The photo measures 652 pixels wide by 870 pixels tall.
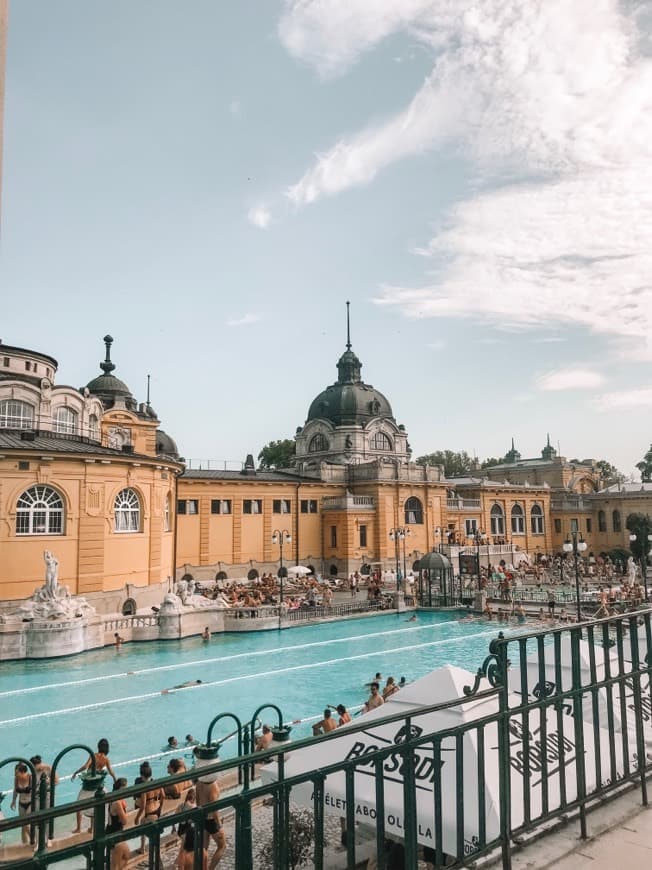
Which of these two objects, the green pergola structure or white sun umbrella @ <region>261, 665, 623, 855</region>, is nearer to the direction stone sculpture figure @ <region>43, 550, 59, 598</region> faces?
the white sun umbrella

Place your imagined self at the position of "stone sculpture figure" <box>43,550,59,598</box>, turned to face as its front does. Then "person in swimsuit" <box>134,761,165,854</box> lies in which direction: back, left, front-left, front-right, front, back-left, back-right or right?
front

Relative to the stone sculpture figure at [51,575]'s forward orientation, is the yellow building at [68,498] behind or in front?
behind

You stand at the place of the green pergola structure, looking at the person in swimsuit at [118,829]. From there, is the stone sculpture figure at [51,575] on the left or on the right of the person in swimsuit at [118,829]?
right

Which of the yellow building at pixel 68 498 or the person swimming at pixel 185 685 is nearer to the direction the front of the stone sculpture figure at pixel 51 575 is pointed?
the person swimming

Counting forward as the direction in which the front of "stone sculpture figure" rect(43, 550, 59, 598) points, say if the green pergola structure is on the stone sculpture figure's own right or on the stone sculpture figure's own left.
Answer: on the stone sculpture figure's own left

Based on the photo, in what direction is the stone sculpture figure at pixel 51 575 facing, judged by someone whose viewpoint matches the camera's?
facing the viewer

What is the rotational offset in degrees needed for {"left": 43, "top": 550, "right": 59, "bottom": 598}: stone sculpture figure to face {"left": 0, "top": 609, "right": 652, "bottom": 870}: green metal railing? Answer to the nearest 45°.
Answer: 0° — it already faces it

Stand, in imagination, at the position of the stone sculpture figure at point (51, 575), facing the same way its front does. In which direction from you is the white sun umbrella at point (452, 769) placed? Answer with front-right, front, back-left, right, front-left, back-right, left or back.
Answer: front

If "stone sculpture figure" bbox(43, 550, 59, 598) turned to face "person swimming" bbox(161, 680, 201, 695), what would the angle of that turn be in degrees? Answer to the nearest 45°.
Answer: approximately 45° to its left

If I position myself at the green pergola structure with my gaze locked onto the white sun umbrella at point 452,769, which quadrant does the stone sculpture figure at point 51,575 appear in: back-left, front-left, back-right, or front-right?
front-right

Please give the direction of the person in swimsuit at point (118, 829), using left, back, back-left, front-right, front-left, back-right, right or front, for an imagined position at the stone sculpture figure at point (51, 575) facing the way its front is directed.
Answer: front
